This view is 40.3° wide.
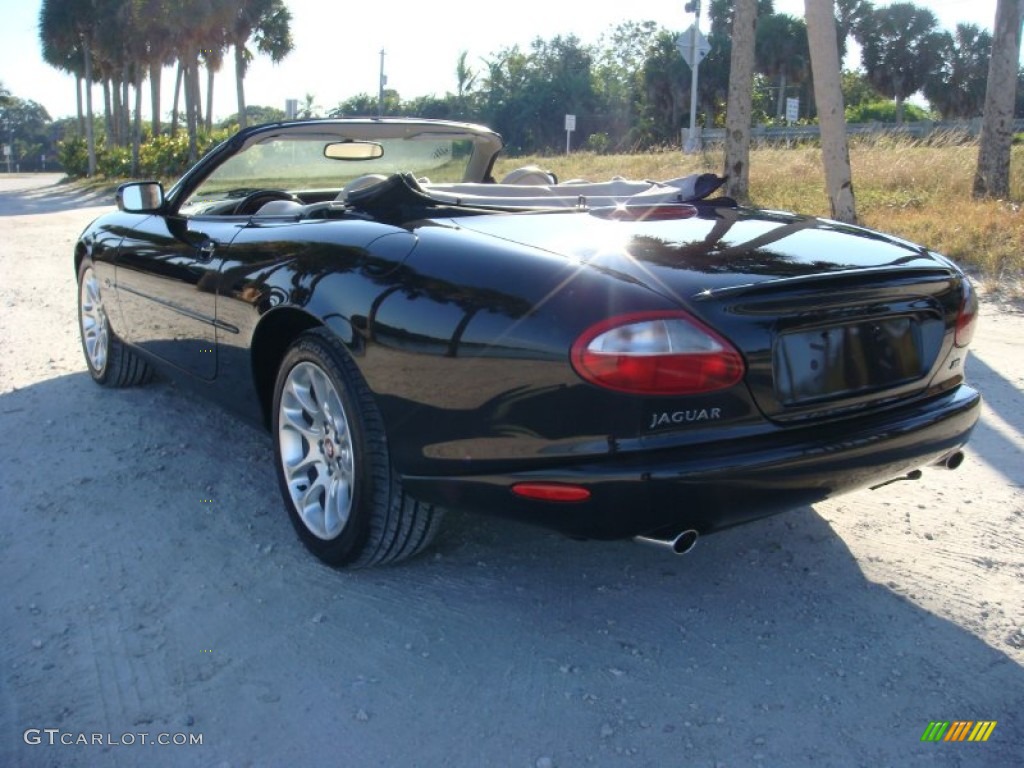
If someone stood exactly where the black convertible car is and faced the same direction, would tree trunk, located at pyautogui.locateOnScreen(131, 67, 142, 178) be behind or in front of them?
in front

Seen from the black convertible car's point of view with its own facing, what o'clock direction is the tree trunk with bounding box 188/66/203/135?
The tree trunk is roughly at 1 o'clock from the black convertible car.

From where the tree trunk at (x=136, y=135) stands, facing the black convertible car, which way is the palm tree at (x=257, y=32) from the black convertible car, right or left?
left

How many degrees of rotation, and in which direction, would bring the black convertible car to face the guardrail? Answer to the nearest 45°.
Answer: approximately 45° to its right

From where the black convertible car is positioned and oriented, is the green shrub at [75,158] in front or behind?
in front

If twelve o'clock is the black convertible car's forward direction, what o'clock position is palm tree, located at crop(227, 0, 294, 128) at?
The palm tree is roughly at 1 o'clock from the black convertible car.

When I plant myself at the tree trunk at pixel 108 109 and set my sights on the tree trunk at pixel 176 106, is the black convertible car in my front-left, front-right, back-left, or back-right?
front-right

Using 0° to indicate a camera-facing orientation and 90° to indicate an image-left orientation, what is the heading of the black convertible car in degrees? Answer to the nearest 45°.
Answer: approximately 135°
